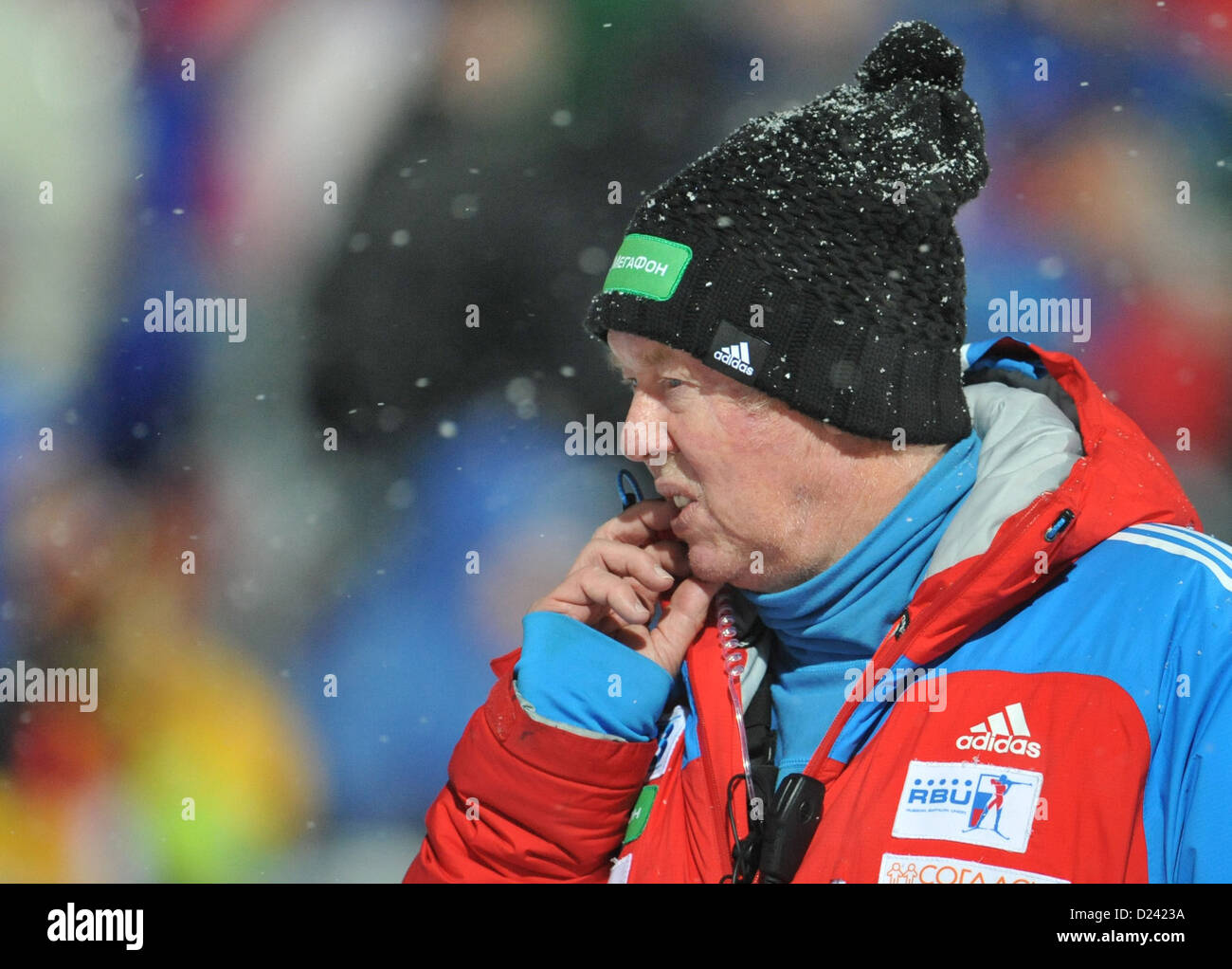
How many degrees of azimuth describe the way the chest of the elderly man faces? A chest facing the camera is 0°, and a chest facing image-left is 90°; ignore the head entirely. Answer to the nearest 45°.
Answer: approximately 45°

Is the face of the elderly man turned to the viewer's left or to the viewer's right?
to the viewer's left
